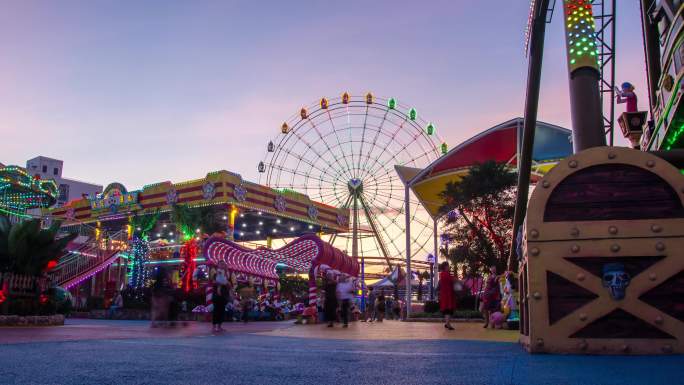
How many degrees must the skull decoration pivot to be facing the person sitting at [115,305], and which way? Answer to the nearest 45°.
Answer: approximately 135° to its right

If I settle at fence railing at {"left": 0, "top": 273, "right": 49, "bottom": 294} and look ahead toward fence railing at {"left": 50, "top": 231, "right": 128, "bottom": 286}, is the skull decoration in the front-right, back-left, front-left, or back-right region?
back-right

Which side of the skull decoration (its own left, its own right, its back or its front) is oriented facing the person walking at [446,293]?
back

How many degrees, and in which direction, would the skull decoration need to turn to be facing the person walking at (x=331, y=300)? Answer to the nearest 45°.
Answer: approximately 135° to its right

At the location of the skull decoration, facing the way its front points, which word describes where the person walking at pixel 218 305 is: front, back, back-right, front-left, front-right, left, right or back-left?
back-right

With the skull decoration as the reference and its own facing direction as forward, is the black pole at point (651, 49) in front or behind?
behind

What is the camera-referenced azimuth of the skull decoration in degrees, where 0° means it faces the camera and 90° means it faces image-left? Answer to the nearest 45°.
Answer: approximately 0°

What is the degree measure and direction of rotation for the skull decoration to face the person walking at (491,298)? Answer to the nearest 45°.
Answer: approximately 180°
